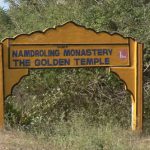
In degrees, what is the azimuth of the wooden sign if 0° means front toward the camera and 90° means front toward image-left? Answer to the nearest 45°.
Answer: approximately 0°
